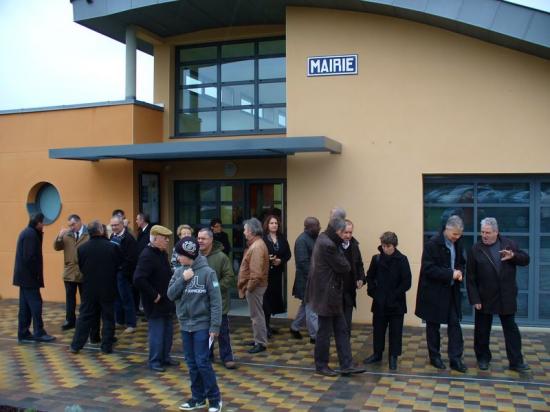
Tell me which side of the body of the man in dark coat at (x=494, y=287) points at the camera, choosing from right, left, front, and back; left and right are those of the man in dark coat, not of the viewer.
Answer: front

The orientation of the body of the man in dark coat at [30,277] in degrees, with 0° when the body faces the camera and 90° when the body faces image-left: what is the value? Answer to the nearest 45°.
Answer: approximately 270°

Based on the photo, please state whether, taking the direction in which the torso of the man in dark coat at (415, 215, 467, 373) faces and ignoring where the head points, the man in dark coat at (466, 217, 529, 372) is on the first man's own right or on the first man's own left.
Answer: on the first man's own left

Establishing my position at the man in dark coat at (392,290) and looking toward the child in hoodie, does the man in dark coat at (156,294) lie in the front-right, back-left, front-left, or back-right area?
front-right

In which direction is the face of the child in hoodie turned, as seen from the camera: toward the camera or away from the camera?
toward the camera

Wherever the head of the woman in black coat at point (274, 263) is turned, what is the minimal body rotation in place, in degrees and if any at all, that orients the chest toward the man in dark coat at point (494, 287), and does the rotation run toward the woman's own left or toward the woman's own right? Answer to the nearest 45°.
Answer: approximately 45° to the woman's own left

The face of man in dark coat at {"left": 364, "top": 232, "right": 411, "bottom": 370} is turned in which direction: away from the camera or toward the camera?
toward the camera

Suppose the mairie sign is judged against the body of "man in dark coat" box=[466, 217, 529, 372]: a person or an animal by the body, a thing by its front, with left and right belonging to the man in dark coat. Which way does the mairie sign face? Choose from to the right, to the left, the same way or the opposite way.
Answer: the same way

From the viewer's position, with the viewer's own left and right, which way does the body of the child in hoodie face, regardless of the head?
facing the viewer and to the left of the viewer

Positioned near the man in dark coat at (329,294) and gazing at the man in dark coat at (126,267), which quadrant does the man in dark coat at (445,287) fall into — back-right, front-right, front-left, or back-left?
back-right

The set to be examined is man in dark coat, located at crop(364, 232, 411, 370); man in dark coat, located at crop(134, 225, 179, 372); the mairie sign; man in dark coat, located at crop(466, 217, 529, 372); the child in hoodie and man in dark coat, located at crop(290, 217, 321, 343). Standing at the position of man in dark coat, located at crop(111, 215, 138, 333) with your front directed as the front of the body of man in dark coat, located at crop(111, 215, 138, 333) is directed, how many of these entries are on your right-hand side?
0

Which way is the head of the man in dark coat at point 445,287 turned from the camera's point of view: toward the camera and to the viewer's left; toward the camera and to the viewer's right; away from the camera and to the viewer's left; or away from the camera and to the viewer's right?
toward the camera and to the viewer's right

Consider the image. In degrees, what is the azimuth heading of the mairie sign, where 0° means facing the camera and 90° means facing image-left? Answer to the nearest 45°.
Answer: approximately 0°

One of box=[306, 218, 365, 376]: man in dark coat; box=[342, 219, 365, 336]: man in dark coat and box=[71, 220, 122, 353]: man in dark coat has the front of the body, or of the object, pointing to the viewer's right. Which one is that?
box=[306, 218, 365, 376]: man in dark coat

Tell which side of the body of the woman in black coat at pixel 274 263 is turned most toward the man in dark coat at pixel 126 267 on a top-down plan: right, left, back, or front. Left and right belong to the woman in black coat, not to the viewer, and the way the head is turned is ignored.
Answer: right

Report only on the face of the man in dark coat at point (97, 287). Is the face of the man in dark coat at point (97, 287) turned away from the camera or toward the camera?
away from the camera

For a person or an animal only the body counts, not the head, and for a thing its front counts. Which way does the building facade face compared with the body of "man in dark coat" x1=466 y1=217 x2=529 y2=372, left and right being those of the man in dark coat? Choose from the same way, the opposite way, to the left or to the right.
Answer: the same way

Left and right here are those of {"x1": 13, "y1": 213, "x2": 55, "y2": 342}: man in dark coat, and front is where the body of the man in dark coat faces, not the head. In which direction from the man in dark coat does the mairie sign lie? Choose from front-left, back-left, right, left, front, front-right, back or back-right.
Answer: front

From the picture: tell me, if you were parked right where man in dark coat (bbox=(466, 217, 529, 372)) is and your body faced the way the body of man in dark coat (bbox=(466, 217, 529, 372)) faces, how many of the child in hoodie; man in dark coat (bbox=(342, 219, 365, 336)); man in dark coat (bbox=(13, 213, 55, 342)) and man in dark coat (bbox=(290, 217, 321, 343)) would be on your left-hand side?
0
